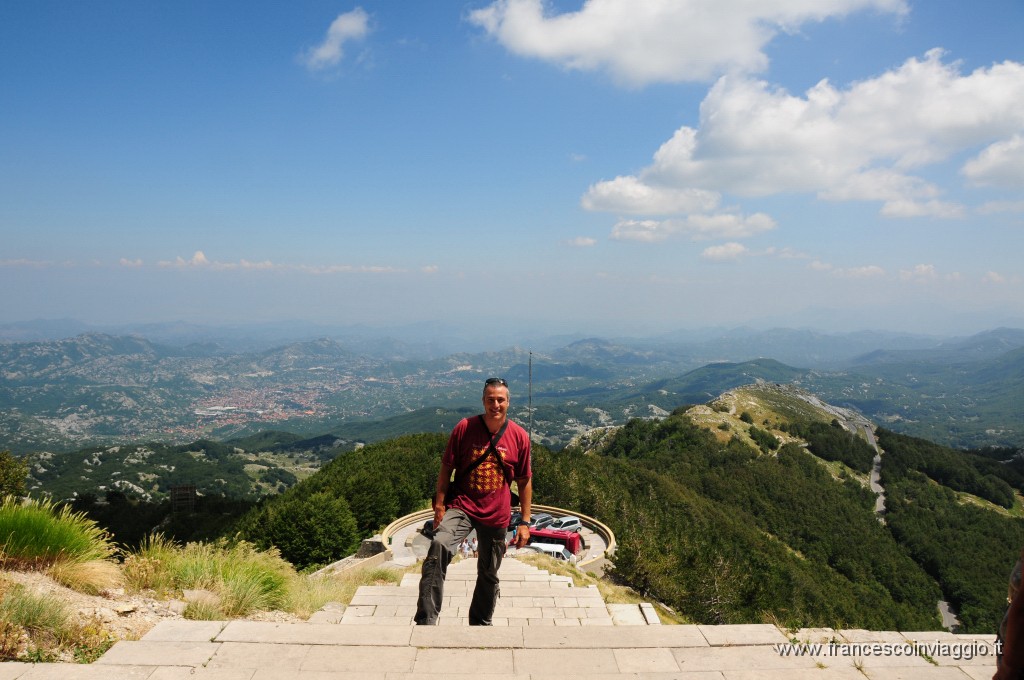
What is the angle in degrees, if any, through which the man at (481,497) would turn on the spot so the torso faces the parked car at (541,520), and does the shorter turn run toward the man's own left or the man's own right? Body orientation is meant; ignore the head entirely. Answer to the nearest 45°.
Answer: approximately 180°

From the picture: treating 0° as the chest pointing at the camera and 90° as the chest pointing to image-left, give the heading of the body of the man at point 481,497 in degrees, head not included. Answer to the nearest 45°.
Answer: approximately 0°

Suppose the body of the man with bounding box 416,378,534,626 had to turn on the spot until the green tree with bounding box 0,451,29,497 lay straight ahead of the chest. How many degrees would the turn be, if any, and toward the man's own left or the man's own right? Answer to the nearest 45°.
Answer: approximately 135° to the man's own right

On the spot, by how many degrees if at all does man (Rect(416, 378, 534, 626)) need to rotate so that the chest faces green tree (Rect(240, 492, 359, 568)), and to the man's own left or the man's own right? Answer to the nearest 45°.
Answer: approximately 180°

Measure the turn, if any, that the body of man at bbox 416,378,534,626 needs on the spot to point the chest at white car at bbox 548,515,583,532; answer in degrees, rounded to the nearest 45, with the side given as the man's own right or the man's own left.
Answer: approximately 180°

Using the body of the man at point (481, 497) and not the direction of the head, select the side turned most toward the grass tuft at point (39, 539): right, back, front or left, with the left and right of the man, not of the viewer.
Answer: right

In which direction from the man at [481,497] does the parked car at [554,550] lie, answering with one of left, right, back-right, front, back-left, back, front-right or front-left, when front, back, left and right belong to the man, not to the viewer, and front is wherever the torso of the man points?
back

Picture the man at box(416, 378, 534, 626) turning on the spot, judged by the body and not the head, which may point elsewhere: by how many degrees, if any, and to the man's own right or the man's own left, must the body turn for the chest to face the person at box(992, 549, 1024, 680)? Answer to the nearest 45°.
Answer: approximately 45° to the man's own left
